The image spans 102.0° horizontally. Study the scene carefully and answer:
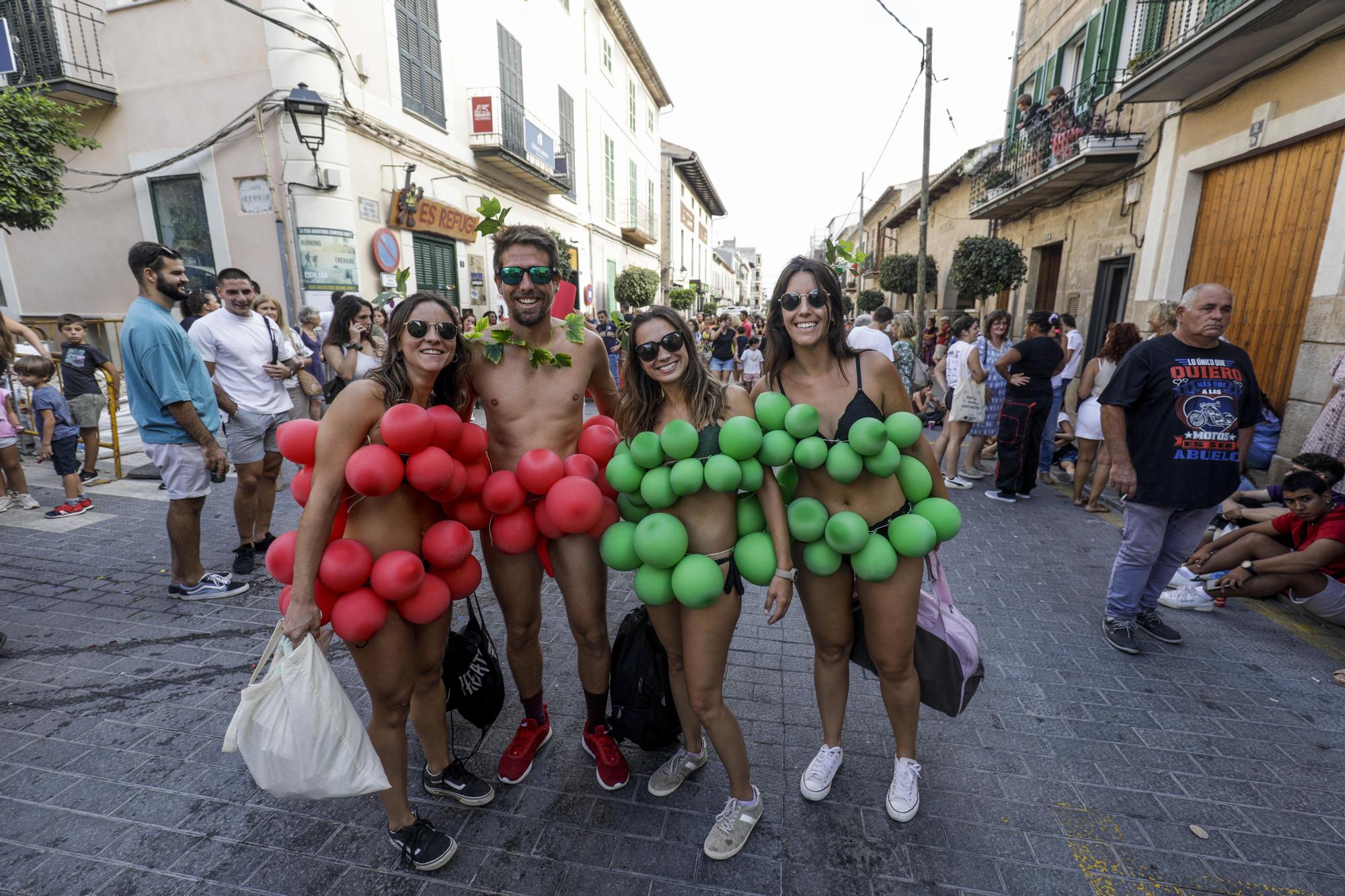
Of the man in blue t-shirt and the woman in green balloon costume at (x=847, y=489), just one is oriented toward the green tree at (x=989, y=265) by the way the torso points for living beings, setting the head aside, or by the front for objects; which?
the man in blue t-shirt

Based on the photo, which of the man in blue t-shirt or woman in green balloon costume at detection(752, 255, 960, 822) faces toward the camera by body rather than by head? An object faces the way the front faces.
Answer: the woman in green balloon costume

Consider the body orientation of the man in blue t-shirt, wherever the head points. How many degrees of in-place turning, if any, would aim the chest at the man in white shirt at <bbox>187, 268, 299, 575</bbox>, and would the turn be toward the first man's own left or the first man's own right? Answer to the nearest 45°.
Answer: approximately 45° to the first man's own left

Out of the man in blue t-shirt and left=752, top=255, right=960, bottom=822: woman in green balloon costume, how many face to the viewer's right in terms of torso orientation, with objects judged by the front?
1

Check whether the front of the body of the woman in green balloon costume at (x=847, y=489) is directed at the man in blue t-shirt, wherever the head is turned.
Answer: no

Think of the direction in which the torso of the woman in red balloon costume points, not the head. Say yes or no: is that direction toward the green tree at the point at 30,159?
no

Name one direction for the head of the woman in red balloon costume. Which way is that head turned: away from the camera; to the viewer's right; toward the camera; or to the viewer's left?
toward the camera

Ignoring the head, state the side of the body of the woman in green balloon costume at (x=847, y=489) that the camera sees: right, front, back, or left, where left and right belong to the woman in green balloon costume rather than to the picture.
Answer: front

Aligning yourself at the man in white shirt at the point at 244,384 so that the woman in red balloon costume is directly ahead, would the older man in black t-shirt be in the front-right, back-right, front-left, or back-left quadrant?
front-left

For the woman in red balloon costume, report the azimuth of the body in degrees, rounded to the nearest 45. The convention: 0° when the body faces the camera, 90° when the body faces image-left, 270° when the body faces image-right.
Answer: approximately 315°

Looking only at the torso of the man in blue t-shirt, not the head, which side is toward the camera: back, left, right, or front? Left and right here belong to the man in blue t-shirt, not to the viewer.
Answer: right

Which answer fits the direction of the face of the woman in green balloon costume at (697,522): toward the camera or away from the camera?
toward the camera

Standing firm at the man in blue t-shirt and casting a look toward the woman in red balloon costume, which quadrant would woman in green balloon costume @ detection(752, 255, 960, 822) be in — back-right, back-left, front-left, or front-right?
front-left

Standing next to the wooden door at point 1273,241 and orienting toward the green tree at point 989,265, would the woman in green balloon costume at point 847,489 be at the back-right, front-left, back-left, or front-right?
back-left

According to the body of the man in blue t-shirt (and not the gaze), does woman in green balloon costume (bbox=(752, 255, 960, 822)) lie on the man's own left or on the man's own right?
on the man's own right
